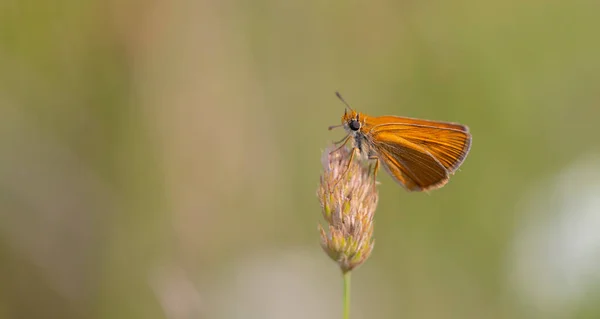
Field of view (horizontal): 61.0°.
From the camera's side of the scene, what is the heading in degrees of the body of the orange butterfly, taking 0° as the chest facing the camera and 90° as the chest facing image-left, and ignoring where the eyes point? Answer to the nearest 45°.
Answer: approximately 90°
